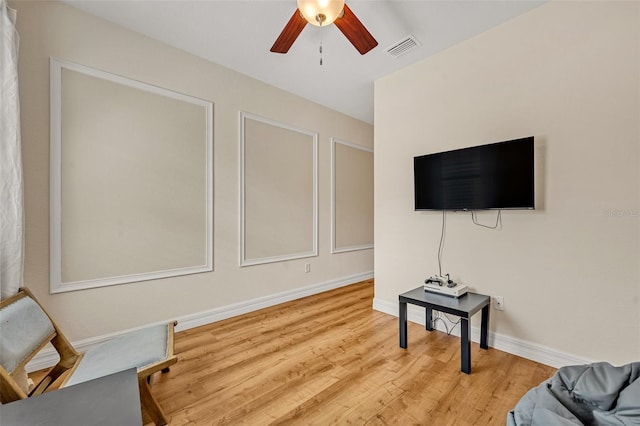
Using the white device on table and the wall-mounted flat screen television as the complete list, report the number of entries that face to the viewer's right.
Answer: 0

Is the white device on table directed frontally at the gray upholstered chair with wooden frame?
yes

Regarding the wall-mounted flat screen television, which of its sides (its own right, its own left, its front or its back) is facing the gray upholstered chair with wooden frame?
front

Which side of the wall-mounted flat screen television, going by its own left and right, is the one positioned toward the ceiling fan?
front

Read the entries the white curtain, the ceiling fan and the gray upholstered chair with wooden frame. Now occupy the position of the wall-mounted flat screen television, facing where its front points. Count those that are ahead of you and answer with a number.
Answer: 3

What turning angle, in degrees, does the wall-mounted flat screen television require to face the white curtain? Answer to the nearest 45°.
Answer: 0° — it already faces it

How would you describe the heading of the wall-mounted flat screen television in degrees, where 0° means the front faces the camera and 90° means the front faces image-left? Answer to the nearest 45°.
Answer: approximately 45°

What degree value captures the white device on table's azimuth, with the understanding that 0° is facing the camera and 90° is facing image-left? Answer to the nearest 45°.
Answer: approximately 45°
